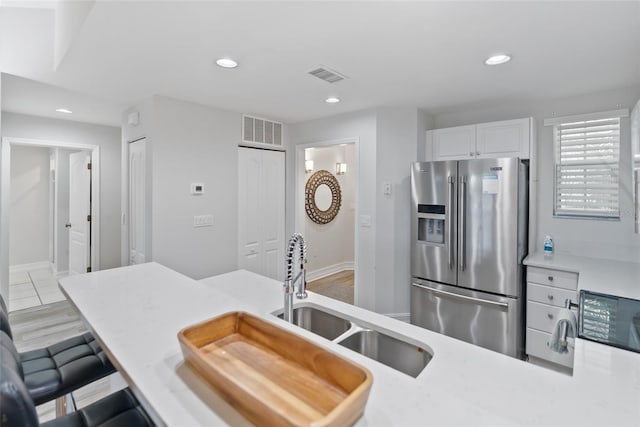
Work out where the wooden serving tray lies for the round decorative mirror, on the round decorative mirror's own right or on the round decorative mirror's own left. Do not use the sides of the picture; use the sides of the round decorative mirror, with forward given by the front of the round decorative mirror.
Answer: on the round decorative mirror's own right

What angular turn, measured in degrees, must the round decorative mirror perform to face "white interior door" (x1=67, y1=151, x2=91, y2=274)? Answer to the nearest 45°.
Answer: approximately 135° to its right

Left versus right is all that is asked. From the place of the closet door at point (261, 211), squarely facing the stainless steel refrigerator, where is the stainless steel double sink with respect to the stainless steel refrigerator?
right

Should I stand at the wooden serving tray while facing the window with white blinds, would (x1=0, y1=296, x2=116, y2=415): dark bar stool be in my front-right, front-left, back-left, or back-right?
back-left

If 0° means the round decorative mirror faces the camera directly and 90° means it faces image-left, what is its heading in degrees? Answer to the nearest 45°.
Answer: approximately 315°

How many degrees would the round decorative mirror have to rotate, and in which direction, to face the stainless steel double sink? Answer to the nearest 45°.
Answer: approximately 45° to its right

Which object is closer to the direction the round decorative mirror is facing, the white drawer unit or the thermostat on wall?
the white drawer unit

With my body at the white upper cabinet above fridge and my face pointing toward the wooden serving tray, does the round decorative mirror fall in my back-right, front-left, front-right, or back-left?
back-right

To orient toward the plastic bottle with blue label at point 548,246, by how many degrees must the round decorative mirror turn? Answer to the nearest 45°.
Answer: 0° — it already faces it

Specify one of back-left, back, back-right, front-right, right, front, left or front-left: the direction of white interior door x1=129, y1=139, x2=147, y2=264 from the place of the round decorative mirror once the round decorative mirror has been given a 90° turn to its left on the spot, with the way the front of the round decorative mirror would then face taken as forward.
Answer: back

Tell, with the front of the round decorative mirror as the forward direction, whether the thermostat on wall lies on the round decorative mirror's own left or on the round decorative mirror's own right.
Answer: on the round decorative mirror's own right

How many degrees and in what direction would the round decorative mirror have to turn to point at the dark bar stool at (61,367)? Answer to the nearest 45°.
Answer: approximately 45° to its right

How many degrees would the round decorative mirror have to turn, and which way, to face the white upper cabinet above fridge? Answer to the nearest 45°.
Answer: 0° — it already faces it

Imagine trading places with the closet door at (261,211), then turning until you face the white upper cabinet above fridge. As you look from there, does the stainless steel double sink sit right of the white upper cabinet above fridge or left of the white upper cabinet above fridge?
right

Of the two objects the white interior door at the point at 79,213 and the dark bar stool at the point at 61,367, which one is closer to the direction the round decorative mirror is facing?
the dark bar stool

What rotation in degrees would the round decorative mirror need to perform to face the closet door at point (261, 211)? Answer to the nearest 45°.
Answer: approximately 90° to its right
